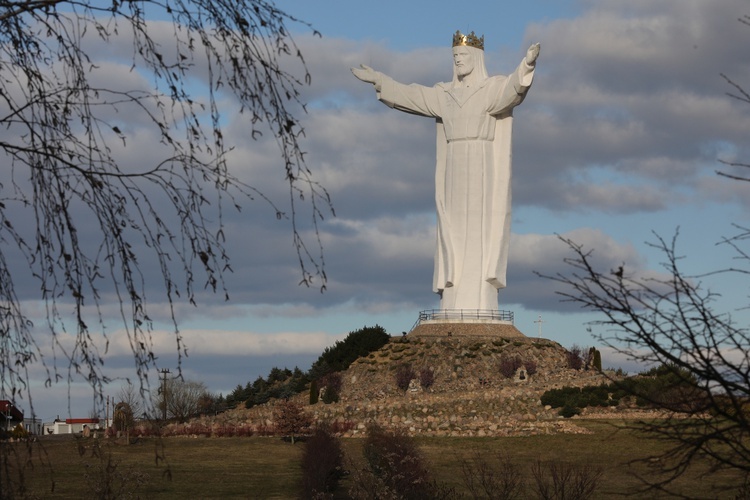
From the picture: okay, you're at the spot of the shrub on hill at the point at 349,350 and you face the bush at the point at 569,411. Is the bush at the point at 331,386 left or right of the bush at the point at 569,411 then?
right

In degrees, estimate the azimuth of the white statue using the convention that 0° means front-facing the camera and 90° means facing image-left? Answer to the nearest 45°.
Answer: approximately 45°

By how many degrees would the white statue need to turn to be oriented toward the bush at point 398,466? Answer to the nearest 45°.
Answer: approximately 45° to its left
